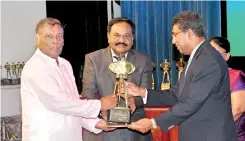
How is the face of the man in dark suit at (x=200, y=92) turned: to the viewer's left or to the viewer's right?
to the viewer's left

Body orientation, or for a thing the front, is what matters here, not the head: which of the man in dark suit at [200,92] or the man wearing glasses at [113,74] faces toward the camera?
the man wearing glasses

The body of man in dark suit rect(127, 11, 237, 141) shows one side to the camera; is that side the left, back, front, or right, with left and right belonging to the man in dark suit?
left

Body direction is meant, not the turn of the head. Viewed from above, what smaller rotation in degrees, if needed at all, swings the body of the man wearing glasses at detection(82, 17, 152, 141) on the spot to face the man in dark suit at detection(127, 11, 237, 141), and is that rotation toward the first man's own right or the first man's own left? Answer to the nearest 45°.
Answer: approximately 45° to the first man's own left

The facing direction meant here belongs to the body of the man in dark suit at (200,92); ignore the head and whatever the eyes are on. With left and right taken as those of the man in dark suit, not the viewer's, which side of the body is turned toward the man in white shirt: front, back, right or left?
front

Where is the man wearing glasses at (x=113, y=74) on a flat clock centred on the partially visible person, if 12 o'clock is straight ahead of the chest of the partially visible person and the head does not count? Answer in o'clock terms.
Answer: The man wearing glasses is roughly at 1 o'clock from the partially visible person.

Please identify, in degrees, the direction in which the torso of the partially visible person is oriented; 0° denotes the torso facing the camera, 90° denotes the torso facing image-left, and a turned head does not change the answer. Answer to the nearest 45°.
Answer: approximately 45°

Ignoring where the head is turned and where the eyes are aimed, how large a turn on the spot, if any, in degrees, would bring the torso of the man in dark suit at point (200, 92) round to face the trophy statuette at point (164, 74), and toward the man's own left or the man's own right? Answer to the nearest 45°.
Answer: approximately 90° to the man's own right

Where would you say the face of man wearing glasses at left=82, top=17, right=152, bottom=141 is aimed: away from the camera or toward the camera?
toward the camera

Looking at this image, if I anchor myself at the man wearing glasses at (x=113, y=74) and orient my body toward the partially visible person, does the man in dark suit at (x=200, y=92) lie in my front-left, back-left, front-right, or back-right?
front-right

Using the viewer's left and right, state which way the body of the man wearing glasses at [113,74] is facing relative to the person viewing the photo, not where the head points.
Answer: facing the viewer

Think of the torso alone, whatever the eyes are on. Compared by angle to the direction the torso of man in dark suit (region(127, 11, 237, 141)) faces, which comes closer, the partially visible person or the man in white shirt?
the man in white shirt

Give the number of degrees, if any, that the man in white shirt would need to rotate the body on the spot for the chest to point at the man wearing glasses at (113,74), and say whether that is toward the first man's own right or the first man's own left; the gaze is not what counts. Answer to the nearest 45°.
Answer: approximately 90° to the first man's own left

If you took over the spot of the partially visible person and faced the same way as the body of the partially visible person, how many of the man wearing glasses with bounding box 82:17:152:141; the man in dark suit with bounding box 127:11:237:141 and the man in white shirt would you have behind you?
0

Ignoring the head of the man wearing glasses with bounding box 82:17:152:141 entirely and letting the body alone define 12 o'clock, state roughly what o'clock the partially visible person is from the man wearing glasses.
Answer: The partially visible person is roughly at 9 o'clock from the man wearing glasses.
